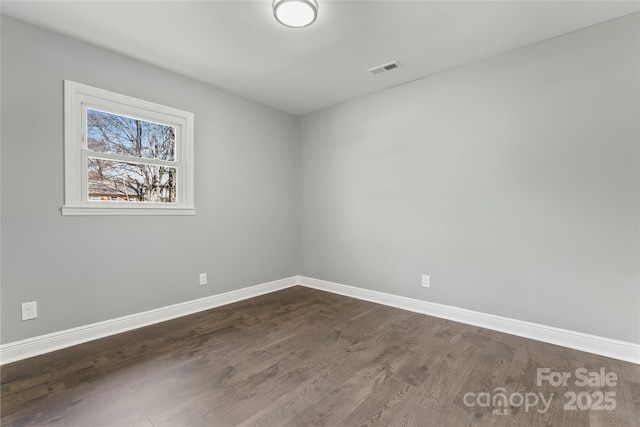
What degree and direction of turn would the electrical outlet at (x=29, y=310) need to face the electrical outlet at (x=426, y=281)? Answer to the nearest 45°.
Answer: approximately 45° to its left

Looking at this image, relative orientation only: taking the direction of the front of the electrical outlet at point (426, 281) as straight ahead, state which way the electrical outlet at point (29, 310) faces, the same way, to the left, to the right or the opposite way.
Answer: to the left

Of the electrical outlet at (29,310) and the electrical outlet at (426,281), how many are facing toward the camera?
2

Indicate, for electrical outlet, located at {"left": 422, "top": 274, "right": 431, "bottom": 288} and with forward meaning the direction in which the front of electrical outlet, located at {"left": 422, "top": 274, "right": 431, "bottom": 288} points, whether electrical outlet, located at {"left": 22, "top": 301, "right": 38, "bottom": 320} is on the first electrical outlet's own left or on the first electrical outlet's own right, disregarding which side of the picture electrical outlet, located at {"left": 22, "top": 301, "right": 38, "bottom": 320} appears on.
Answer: on the first electrical outlet's own right

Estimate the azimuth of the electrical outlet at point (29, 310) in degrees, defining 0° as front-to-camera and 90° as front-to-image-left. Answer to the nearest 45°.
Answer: approximately 0°

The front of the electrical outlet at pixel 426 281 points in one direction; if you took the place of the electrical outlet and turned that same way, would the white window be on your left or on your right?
on your right
